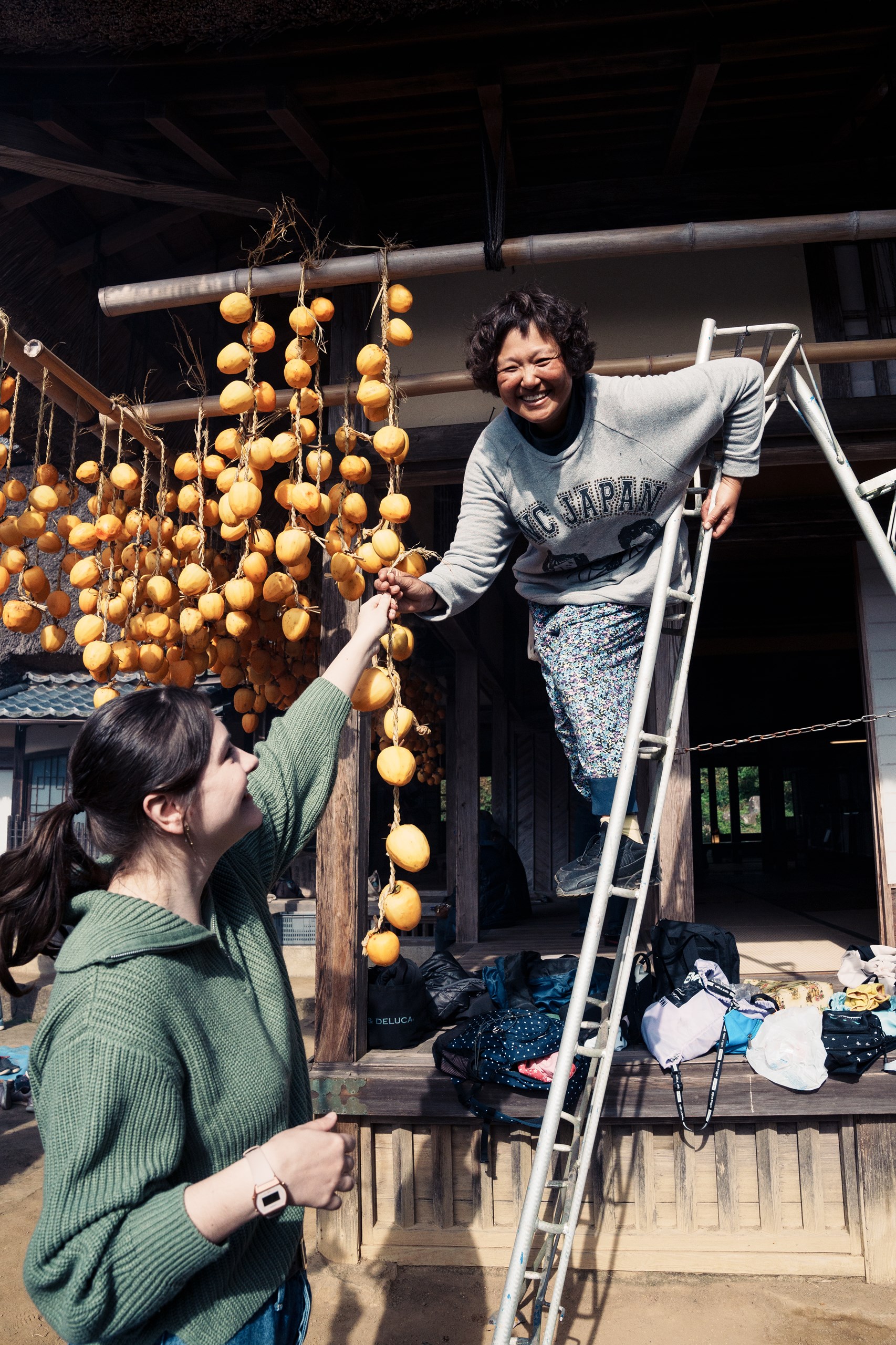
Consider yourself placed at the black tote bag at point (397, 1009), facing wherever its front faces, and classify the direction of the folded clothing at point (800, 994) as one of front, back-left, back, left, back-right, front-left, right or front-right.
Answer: left

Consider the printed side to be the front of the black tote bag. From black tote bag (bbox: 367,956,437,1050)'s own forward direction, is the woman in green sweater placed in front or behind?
in front

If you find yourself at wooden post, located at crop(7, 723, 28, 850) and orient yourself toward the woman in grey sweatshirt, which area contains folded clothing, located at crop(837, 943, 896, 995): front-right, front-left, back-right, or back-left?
front-left

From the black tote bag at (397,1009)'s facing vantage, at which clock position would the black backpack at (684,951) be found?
the black backpack at (684,951) is roughly at 9 o'clock from the black tote bag at (397,1009).

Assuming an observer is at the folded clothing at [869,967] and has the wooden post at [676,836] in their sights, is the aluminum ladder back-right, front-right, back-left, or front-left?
front-left

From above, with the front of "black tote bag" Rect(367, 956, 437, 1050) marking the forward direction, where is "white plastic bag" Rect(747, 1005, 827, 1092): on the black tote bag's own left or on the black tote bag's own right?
on the black tote bag's own left

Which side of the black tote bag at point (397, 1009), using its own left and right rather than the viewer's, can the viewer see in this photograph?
front

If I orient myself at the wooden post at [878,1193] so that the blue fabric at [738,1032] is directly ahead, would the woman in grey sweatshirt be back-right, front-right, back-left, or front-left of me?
front-left

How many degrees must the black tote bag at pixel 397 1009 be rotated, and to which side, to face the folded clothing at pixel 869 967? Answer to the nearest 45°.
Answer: approximately 90° to its left

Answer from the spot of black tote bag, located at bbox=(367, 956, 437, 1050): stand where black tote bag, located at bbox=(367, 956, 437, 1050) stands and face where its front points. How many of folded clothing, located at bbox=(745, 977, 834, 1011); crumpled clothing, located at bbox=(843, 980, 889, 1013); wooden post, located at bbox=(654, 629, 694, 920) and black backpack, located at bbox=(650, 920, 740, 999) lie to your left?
4

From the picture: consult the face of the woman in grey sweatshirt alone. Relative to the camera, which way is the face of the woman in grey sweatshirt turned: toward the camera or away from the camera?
toward the camera

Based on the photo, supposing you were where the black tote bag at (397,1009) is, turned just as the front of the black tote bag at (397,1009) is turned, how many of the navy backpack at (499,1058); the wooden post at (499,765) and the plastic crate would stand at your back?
2

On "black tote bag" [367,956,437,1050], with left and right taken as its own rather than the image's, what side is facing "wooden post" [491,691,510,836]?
back

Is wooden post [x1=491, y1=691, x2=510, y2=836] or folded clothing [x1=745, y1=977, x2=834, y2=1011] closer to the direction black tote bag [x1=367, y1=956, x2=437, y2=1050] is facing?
the folded clothing
